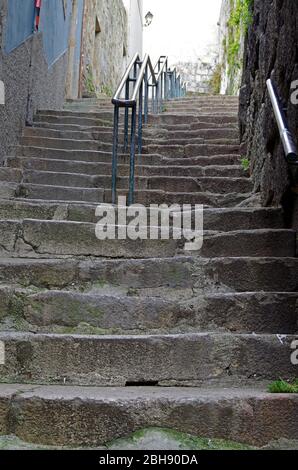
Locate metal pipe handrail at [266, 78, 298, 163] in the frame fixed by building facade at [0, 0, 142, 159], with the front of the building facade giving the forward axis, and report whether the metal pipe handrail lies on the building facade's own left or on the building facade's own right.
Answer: on the building facade's own right

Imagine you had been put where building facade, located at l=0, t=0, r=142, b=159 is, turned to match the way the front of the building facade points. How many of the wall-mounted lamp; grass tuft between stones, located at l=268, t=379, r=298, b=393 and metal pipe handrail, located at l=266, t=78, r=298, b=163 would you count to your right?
2

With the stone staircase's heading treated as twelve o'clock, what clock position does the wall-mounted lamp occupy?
The wall-mounted lamp is roughly at 6 o'clock from the stone staircase.

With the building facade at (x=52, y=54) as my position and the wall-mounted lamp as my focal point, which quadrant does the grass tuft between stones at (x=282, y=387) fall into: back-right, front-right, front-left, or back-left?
back-right

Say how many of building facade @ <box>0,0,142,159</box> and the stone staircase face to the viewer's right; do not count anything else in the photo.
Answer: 1

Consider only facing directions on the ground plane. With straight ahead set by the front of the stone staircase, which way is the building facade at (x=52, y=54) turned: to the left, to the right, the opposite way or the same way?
to the left

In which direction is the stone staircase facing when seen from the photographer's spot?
facing the viewer

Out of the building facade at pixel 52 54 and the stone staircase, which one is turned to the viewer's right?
the building facade

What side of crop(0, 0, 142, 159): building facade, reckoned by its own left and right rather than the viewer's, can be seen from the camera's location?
right
